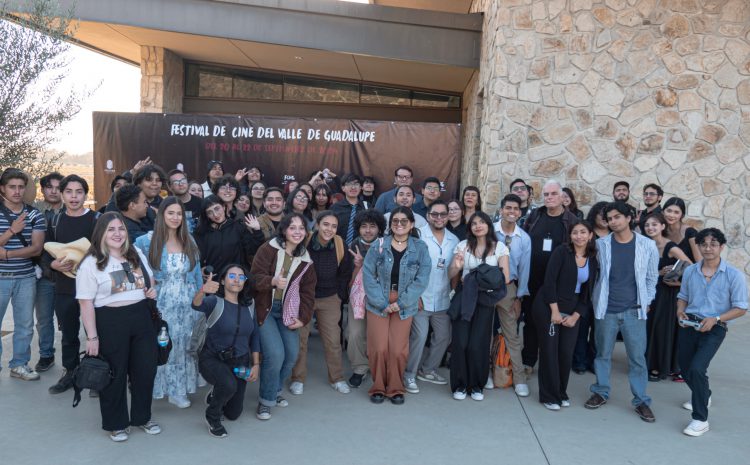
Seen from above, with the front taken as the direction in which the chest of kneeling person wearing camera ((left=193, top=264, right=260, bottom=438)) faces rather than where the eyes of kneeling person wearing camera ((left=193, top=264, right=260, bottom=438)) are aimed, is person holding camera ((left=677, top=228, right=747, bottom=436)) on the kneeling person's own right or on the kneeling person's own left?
on the kneeling person's own left

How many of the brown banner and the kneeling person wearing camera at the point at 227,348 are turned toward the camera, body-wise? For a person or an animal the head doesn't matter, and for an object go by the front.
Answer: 2

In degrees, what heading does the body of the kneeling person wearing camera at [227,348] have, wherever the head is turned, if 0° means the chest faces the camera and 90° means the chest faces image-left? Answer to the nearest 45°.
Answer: approximately 0°

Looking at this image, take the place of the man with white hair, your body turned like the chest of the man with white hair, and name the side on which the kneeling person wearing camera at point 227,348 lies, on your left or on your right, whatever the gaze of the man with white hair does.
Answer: on your right

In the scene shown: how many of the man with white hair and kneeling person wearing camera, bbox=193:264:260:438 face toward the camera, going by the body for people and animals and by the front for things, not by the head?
2

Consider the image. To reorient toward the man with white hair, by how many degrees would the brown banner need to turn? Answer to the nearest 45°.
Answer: approximately 45° to its left

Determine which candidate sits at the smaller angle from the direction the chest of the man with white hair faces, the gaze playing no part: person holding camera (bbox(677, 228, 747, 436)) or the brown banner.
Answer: the person holding camera

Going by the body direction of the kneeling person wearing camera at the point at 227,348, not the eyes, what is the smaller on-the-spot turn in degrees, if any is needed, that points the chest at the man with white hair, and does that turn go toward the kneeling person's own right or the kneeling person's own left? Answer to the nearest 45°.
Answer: approximately 90° to the kneeling person's own left

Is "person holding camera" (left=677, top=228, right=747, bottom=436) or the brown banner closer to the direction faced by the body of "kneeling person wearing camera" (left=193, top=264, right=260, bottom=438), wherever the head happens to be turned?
the person holding camera

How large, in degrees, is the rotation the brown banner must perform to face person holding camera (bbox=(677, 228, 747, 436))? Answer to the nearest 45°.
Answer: approximately 45° to its left

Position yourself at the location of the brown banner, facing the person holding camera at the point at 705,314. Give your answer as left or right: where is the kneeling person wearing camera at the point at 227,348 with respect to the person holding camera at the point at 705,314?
right
